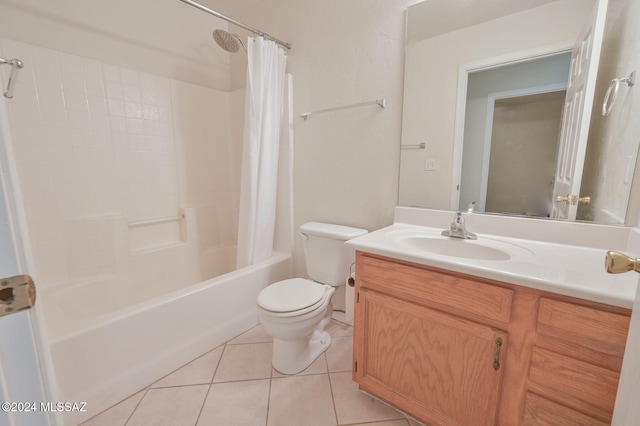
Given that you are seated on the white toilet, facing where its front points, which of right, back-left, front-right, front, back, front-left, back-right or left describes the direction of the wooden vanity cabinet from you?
left

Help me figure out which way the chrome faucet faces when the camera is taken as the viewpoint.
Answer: facing the viewer and to the left of the viewer

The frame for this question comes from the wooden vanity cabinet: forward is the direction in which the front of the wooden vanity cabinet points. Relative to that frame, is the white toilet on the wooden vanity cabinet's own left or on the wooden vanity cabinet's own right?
on the wooden vanity cabinet's own right

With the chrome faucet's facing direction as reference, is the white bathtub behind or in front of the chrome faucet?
in front

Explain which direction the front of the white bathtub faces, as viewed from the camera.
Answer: facing the viewer and to the right of the viewer

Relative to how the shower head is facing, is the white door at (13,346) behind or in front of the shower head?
in front

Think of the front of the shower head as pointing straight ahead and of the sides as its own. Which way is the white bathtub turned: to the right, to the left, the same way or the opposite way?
to the left
